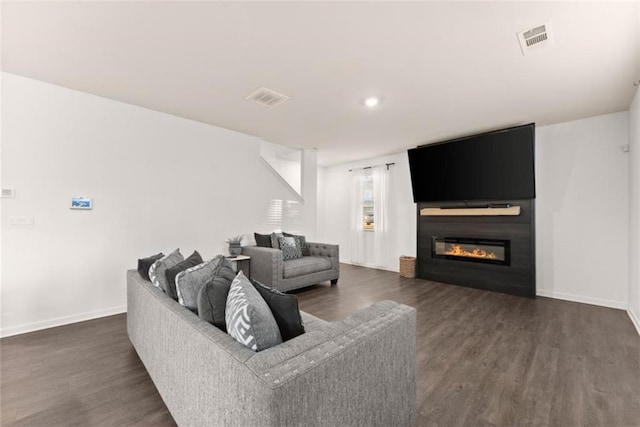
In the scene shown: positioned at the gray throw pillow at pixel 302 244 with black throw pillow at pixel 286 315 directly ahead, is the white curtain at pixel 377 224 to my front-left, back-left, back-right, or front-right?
back-left

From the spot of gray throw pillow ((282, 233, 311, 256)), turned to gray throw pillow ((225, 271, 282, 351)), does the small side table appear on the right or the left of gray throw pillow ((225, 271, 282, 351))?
right

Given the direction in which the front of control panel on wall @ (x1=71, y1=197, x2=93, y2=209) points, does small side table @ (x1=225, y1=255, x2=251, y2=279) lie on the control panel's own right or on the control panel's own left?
on the control panel's own left

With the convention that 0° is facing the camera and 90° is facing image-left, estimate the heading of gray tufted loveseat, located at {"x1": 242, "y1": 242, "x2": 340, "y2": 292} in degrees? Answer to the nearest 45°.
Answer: approximately 315°

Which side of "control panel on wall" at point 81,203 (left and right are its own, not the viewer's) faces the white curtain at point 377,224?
left

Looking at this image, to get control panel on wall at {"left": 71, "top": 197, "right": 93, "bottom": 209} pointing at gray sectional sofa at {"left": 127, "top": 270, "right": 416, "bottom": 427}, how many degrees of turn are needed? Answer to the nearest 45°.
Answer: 0° — it already faces it

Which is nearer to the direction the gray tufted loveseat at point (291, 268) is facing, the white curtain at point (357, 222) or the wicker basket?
the wicker basket
